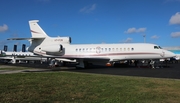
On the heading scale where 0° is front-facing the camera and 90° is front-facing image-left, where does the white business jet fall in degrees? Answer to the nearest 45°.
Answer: approximately 270°
